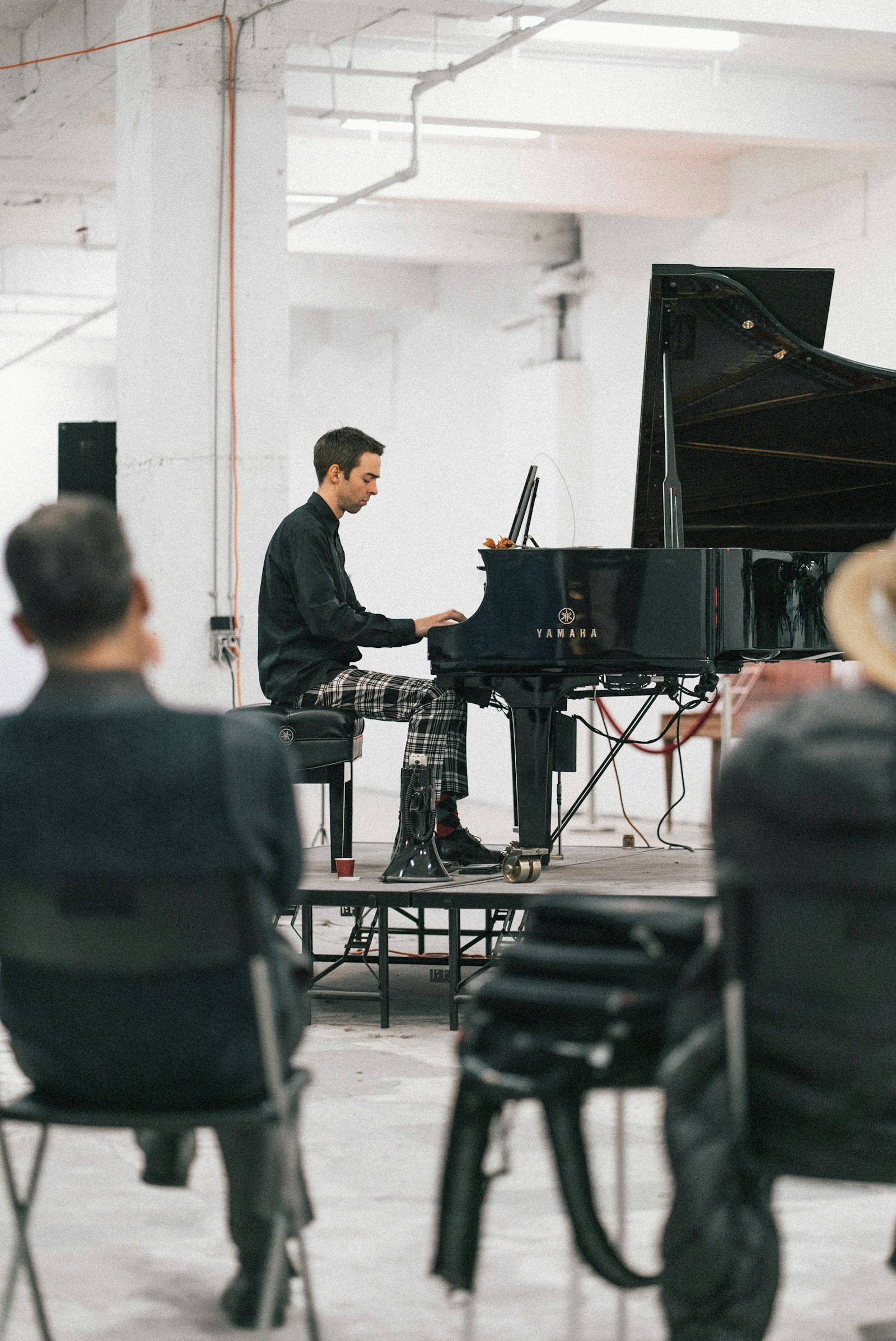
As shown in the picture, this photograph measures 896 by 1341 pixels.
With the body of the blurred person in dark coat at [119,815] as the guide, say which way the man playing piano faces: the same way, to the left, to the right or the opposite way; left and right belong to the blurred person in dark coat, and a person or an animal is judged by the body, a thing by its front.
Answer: to the right

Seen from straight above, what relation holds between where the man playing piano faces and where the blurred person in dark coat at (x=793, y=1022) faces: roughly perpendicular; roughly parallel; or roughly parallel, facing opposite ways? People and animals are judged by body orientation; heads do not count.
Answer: roughly perpendicular

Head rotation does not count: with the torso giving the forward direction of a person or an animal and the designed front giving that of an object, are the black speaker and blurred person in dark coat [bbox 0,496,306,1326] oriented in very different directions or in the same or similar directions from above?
very different directions

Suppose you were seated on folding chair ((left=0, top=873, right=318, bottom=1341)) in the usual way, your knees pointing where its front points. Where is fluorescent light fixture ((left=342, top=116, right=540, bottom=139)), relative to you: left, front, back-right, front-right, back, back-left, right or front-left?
front

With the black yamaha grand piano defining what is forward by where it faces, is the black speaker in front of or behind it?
in front

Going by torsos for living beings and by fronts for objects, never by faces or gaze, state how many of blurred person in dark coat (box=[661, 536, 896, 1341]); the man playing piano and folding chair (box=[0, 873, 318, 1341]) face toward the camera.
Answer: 0

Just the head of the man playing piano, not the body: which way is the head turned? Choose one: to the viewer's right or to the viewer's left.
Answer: to the viewer's right

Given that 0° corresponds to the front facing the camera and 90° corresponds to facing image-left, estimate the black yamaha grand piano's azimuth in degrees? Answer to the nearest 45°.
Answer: approximately 90°

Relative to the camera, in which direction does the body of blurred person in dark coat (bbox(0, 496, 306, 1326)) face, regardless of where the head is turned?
away from the camera

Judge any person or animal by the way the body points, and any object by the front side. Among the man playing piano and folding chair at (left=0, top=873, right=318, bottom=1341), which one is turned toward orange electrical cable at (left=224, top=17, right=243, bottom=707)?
the folding chair

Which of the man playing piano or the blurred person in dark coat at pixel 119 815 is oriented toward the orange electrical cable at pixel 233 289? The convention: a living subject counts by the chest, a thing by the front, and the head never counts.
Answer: the blurred person in dark coat

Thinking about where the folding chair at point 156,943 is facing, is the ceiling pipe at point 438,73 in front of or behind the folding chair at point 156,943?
in front

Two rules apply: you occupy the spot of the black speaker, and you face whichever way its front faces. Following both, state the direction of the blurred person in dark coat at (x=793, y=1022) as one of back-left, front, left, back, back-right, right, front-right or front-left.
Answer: front

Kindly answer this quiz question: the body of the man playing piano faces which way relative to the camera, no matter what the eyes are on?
to the viewer's right

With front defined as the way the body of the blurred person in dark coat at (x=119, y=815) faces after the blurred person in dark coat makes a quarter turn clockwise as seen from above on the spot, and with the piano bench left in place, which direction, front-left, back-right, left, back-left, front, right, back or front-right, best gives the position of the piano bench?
left

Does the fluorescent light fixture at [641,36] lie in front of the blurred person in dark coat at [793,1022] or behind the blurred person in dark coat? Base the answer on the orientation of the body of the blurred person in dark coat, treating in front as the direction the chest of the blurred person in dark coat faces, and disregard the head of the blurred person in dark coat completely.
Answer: in front

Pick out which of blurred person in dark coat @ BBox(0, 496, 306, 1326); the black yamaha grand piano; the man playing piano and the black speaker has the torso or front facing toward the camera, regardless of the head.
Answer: the black speaker

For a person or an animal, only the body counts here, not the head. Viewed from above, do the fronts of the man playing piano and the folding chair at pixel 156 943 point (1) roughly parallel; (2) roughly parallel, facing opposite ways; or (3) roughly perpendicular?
roughly perpendicular

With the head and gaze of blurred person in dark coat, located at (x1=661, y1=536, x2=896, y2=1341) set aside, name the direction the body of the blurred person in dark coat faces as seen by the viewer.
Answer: away from the camera

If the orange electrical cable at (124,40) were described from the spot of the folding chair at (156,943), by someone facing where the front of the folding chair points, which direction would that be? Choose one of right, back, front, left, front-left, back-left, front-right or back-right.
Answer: front

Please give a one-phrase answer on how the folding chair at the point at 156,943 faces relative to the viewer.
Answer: facing away from the viewer
